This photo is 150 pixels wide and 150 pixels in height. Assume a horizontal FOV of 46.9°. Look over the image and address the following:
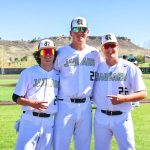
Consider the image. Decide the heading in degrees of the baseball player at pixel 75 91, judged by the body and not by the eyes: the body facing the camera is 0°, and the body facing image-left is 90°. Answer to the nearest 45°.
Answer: approximately 0°

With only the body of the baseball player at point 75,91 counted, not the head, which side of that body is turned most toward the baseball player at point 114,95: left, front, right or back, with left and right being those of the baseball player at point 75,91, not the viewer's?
left

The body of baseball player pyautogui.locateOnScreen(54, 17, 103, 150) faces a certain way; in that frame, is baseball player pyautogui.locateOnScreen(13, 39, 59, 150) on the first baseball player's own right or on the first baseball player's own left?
on the first baseball player's own right
